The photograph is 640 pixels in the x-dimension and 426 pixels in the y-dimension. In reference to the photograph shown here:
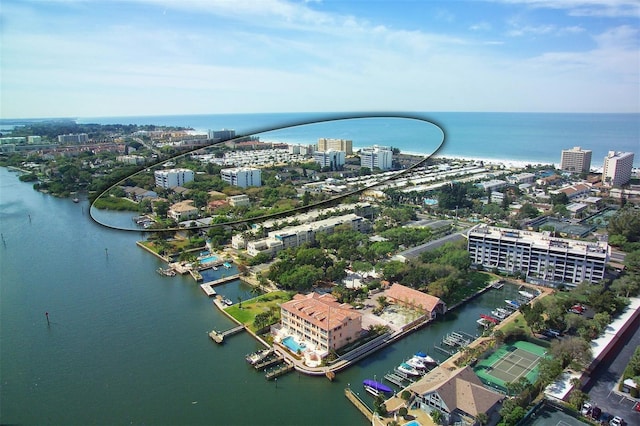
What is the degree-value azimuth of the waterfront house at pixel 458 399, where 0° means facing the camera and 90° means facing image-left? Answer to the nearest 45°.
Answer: approximately 45°

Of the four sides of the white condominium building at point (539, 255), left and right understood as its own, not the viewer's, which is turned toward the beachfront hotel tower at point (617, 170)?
back

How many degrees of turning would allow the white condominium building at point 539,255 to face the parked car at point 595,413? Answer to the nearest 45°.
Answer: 0° — it already faces it

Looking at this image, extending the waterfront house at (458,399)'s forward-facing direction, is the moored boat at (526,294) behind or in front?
behind

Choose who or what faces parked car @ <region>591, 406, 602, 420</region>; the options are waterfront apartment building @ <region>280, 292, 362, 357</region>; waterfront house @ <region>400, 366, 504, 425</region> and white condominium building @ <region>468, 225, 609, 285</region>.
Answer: the white condominium building

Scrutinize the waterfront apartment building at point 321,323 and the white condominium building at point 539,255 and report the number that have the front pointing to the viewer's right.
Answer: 0

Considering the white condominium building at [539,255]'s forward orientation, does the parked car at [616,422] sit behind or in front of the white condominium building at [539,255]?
in front

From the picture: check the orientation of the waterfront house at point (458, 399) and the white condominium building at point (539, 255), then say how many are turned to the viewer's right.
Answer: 0

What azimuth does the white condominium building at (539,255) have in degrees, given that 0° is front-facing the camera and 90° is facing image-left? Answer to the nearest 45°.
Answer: approximately 0°

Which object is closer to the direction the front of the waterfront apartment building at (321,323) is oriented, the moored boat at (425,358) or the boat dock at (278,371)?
the boat dock

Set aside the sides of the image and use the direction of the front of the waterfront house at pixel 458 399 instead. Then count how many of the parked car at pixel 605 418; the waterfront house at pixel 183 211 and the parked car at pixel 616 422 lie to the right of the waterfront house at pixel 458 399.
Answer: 1

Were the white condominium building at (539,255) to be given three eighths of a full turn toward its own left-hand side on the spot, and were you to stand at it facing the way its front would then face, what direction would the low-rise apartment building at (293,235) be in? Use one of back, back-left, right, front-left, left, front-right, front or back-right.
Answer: back-left

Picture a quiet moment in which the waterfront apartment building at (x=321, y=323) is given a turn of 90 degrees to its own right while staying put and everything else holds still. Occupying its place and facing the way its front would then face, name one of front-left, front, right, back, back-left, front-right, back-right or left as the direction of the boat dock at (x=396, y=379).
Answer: back

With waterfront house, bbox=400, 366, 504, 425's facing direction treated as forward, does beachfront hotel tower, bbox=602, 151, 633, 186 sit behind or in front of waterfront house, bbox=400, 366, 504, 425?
behind
